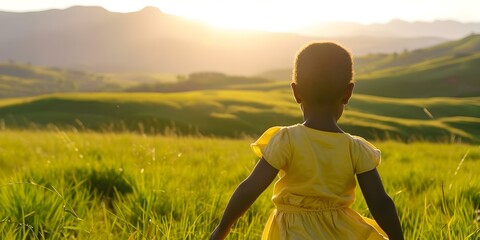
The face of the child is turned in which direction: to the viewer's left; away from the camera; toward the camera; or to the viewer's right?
away from the camera

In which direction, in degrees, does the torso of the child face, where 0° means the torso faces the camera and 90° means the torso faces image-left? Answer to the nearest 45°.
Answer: approximately 180°
